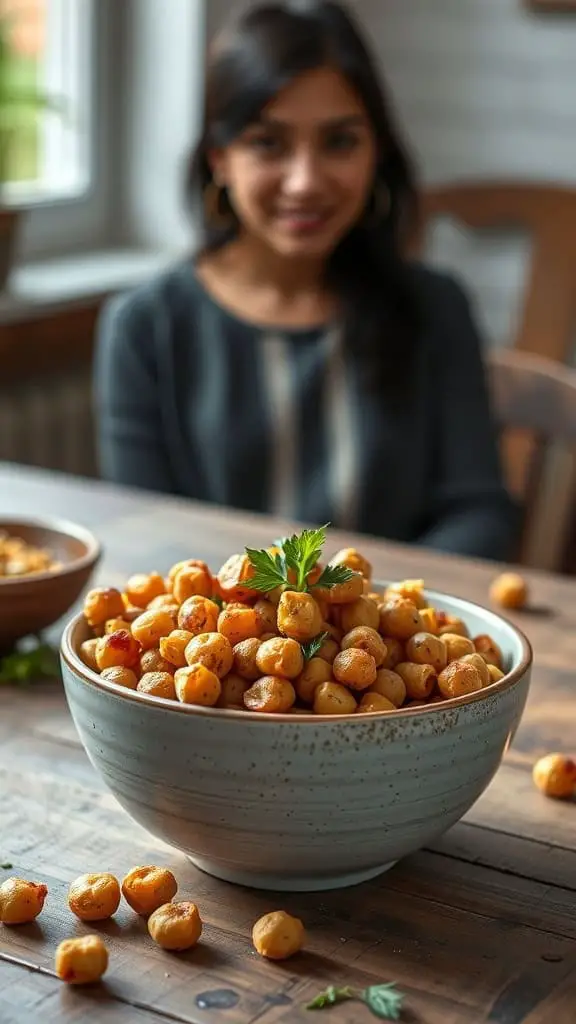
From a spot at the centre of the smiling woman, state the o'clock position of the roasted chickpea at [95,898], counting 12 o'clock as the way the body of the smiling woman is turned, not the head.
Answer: The roasted chickpea is roughly at 12 o'clock from the smiling woman.

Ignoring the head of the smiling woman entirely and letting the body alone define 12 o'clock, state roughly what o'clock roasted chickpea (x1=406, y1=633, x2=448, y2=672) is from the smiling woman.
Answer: The roasted chickpea is roughly at 12 o'clock from the smiling woman.

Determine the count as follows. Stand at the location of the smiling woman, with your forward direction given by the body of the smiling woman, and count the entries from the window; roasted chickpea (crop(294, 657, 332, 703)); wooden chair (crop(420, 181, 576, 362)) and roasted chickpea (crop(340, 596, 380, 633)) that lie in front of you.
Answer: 2

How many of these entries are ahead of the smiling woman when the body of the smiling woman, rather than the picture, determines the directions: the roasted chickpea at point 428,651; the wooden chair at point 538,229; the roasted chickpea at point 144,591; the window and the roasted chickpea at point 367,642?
3

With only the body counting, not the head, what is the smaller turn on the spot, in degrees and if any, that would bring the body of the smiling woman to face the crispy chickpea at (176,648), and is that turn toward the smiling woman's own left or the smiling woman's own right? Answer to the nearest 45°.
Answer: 0° — they already face it

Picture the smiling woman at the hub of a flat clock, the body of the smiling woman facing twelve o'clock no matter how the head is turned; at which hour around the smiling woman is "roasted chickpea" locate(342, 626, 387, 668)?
The roasted chickpea is roughly at 12 o'clock from the smiling woman.

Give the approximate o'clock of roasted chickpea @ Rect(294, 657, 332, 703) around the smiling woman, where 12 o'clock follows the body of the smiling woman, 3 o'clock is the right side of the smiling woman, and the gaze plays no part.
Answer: The roasted chickpea is roughly at 12 o'clock from the smiling woman.

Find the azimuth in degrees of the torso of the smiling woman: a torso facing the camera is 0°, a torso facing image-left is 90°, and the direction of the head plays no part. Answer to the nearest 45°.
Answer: approximately 0°
